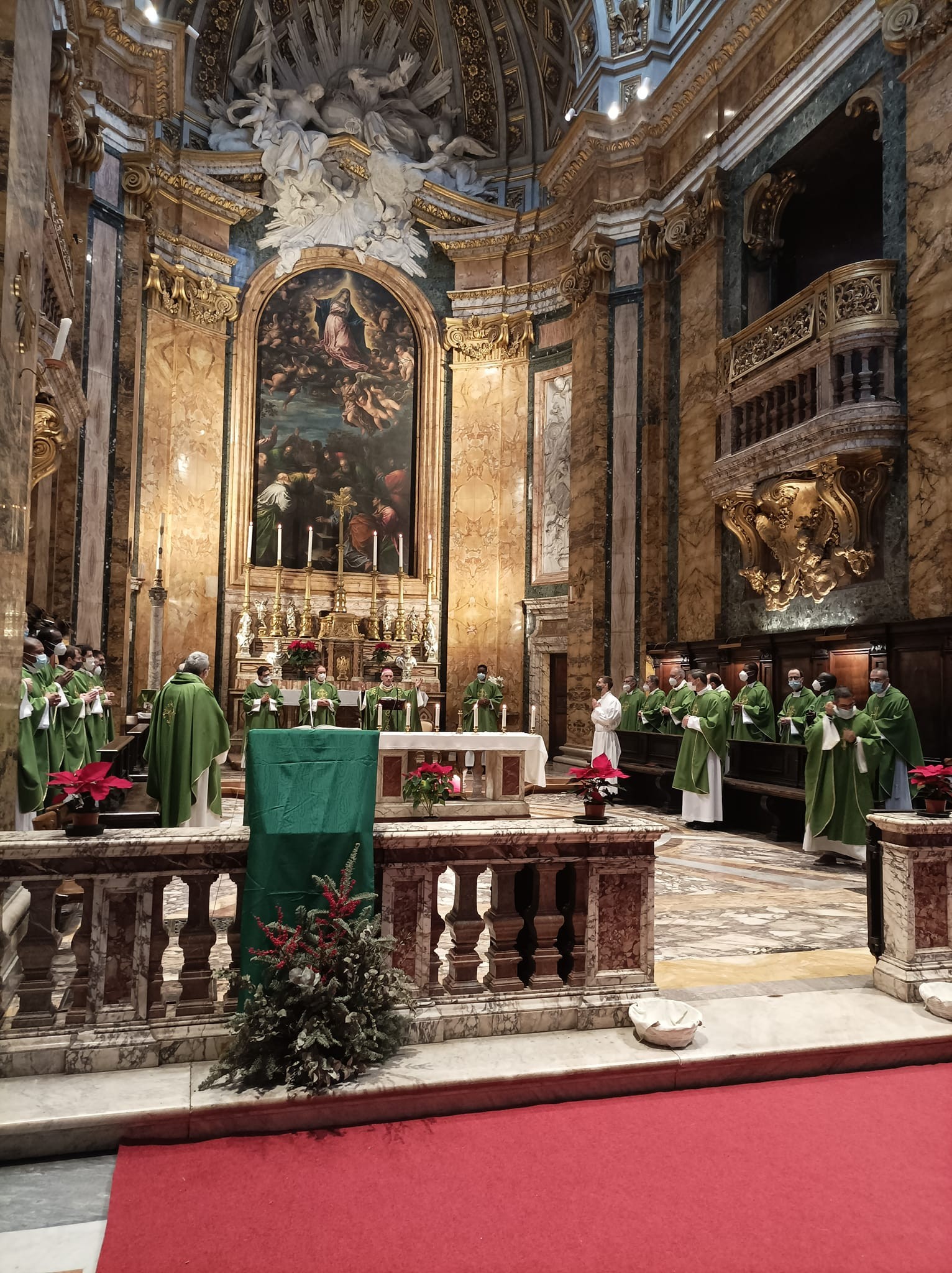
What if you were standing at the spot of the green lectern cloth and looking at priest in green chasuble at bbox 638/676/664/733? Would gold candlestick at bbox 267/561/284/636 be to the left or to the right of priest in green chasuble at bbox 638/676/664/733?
left

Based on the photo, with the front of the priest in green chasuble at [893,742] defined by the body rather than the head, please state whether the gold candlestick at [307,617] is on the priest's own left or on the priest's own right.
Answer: on the priest's own right

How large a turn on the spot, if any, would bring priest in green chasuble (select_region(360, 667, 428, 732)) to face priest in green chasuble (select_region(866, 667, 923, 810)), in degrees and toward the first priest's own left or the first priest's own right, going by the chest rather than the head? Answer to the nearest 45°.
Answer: approximately 45° to the first priest's own left

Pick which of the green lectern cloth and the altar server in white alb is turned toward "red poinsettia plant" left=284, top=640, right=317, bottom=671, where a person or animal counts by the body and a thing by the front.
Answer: the altar server in white alb

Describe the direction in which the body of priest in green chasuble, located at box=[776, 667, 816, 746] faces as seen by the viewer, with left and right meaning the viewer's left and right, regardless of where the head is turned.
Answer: facing the viewer and to the left of the viewer

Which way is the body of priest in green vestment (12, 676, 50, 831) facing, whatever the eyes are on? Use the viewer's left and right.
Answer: facing to the right of the viewer

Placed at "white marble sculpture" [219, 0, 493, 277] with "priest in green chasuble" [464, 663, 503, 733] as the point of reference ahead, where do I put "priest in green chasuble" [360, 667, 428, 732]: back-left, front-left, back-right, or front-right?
front-right

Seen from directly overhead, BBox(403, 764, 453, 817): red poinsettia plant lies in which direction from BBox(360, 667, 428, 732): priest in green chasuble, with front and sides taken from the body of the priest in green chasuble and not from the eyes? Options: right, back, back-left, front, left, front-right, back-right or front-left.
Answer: front

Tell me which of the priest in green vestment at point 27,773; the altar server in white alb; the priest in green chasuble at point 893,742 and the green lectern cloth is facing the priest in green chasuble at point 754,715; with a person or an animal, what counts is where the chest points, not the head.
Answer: the priest in green vestment

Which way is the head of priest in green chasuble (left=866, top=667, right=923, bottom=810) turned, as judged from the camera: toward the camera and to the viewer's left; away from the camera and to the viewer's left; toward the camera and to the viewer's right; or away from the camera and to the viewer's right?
toward the camera and to the viewer's left

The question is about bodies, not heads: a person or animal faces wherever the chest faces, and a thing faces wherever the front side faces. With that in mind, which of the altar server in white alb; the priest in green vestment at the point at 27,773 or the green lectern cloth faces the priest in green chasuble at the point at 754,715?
the priest in green vestment

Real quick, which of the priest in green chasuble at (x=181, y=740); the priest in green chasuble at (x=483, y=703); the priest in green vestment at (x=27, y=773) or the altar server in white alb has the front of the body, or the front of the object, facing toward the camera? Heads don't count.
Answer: the priest in green chasuble at (x=483, y=703)

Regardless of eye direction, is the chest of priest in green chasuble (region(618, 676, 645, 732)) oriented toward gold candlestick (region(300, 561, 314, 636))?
no

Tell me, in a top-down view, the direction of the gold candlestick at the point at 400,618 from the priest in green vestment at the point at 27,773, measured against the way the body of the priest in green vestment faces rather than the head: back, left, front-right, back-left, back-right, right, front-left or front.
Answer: front-left

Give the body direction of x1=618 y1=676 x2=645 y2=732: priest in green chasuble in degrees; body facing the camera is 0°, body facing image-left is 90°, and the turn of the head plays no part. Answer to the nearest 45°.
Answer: approximately 45°

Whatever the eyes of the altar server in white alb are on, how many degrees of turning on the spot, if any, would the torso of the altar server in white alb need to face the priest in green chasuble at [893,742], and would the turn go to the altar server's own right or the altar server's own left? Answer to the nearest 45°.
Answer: approximately 135° to the altar server's own left

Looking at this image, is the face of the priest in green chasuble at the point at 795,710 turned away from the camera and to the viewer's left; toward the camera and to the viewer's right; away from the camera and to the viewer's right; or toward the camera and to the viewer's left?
toward the camera and to the viewer's left

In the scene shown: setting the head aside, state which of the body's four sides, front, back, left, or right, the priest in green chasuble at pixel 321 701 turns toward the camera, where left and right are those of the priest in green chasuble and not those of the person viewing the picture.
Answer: front

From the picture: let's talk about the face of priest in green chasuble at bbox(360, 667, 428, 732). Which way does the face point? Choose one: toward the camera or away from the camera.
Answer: toward the camera

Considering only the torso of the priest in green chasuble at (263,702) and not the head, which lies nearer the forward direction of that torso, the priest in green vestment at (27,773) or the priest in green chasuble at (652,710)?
the priest in green vestment
